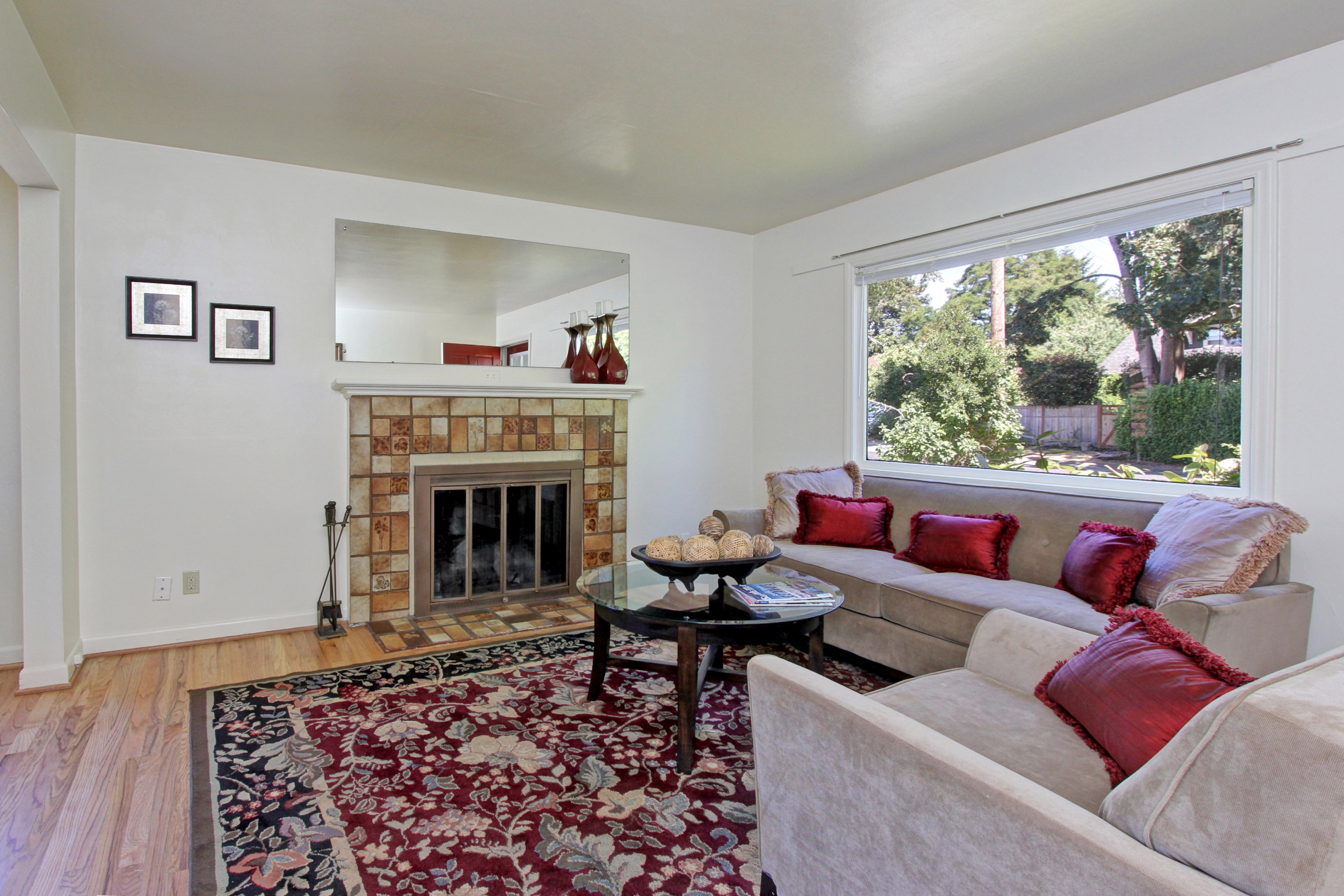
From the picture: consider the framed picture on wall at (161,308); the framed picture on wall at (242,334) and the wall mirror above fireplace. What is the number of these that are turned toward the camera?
3

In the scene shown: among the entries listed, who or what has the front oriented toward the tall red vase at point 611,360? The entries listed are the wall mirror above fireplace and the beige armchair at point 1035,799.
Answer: the beige armchair

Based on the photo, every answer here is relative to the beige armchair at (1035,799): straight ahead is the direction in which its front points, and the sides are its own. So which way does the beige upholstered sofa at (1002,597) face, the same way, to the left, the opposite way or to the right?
to the left

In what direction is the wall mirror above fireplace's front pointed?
toward the camera

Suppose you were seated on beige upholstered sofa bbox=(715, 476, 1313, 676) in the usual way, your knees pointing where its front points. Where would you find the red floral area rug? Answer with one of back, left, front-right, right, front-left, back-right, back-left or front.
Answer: front

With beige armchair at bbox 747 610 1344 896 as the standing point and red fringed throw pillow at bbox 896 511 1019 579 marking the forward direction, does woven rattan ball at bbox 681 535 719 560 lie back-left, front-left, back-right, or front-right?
front-left

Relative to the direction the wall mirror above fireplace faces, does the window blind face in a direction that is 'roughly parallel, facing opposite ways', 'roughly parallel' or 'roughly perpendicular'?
roughly perpendicular

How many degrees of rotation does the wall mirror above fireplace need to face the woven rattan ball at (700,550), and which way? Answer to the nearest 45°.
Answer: approximately 45° to its left

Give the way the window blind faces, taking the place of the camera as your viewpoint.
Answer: facing the viewer and to the left of the viewer

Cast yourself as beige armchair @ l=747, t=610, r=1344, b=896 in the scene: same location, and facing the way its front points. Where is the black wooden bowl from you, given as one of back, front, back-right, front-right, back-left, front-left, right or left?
front

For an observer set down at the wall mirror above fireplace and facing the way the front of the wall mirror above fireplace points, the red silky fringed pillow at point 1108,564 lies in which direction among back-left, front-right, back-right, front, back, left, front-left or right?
front-left

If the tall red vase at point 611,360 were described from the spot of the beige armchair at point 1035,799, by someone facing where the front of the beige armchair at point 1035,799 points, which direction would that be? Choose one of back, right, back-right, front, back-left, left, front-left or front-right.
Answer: front

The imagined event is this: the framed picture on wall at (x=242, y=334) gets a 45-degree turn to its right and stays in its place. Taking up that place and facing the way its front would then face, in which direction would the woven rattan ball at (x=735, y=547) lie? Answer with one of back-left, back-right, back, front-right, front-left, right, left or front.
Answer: left

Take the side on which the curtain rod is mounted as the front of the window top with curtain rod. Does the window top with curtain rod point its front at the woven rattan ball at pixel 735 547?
yes

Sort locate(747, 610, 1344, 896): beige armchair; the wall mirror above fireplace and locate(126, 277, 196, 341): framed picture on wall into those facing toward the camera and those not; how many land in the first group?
2

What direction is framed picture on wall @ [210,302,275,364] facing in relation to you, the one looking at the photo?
facing the viewer

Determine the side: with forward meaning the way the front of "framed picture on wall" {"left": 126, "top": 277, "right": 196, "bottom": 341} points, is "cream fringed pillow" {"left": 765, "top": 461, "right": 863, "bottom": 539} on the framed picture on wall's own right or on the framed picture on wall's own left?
on the framed picture on wall's own left
